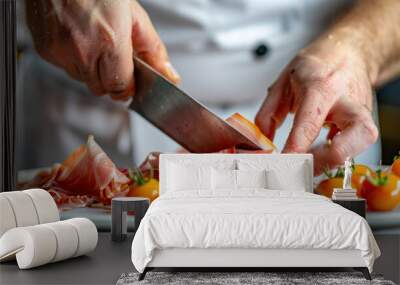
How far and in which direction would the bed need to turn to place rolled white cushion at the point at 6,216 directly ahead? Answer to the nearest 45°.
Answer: approximately 90° to its right

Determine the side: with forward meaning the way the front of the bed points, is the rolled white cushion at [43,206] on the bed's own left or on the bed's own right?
on the bed's own right

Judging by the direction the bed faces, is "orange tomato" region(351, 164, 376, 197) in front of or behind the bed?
behind

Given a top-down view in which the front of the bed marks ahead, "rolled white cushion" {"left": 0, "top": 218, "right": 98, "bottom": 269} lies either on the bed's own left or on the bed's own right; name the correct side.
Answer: on the bed's own right

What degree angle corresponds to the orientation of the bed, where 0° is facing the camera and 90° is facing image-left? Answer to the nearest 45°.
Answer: approximately 0°
